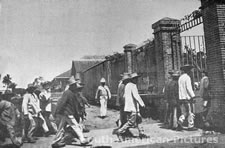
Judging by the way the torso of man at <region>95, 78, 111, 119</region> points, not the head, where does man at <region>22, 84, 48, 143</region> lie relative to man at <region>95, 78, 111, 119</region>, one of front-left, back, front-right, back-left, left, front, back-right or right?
front-right

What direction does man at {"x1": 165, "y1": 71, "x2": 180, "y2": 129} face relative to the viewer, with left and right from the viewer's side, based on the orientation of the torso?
facing away from the viewer and to the right of the viewer
